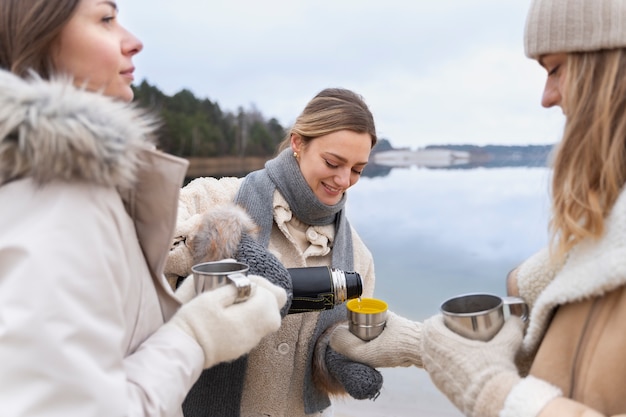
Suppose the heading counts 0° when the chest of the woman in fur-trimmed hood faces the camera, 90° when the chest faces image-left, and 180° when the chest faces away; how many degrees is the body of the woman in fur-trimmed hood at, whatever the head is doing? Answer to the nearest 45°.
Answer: approximately 270°

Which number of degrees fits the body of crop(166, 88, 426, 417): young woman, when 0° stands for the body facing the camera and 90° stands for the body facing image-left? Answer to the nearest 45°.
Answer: approximately 315°

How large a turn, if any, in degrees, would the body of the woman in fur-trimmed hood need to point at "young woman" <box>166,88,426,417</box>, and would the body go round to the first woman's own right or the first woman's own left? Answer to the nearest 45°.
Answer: approximately 45° to the first woman's own left

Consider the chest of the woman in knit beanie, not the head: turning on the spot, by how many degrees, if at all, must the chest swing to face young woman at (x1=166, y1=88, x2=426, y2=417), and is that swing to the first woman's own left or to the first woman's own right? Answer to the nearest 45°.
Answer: approximately 45° to the first woman's own right

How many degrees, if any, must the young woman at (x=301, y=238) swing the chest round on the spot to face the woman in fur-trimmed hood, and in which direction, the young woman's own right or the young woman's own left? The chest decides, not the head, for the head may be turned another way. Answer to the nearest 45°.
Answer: approximately 45° to the young woman's own right

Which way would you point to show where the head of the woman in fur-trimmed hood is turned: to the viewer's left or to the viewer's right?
to the viewer's right

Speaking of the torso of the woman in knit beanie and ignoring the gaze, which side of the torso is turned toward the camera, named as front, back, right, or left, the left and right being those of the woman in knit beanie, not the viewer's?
left

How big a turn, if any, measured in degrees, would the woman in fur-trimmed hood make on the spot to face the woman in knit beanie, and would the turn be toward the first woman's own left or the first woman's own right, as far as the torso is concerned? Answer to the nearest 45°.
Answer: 0° — they already face them
